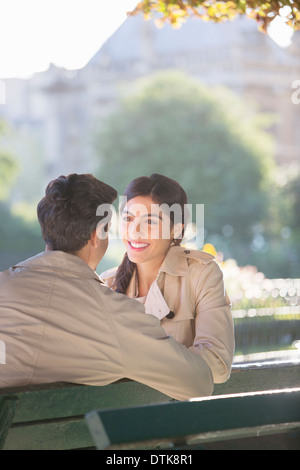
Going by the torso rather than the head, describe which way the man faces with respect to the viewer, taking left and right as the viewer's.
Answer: facing away from the viewer and to the right of the viewer

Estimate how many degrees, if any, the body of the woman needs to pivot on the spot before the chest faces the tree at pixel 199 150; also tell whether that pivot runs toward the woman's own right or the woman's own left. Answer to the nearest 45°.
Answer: approximately 135° to the woman's own right

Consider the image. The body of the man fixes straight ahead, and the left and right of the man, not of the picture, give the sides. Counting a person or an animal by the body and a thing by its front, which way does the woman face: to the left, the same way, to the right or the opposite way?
the opposite way

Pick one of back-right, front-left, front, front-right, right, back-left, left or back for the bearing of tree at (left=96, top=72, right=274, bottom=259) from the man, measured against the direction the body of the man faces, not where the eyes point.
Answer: front-left

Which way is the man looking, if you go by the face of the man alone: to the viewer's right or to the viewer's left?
to the viewer's right

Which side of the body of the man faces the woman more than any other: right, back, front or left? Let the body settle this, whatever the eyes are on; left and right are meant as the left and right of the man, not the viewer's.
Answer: front

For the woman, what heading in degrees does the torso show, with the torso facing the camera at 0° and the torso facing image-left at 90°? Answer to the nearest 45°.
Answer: approximately 45°
